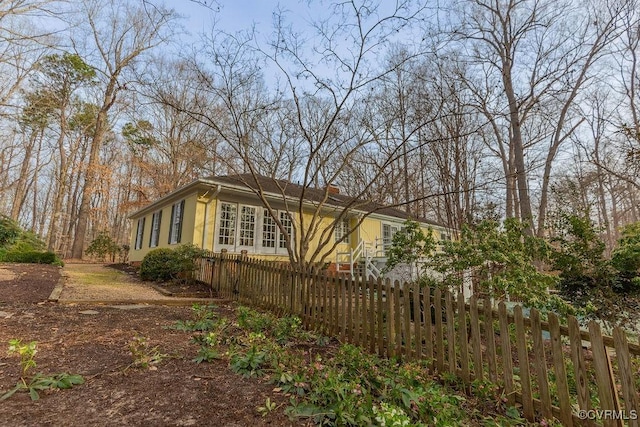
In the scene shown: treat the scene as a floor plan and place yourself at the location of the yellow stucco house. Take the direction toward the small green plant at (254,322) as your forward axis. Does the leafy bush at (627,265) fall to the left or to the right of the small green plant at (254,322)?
left

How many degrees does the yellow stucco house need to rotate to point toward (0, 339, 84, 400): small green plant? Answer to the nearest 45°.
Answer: approximately 45° to its right

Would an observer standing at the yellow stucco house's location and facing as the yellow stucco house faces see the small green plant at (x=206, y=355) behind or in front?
in front

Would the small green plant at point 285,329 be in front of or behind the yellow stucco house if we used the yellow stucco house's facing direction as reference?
in front

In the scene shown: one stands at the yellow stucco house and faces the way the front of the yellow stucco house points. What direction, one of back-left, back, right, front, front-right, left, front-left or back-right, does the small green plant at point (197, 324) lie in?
front-right

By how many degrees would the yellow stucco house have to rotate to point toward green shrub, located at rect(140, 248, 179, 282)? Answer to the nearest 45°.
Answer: approximately 90° to its right
